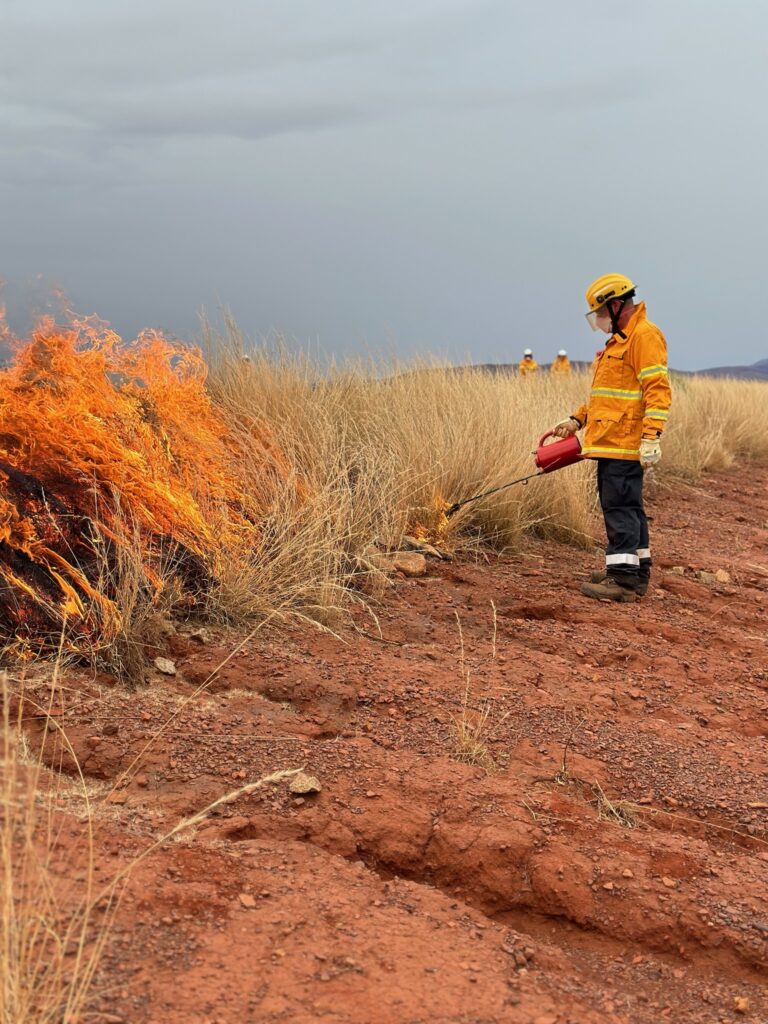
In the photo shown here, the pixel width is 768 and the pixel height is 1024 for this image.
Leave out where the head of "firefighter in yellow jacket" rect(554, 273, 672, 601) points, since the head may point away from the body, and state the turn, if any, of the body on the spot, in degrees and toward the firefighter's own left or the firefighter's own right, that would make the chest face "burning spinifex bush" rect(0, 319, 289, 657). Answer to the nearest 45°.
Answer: approximately 45° to the firefighter's own left

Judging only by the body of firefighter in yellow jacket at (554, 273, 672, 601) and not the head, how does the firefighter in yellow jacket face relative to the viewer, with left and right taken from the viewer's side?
facing to the left of the viewer

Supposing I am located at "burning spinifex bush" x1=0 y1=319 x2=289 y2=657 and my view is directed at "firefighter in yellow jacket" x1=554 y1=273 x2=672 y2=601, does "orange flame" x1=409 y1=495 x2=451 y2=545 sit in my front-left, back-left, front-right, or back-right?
front-left

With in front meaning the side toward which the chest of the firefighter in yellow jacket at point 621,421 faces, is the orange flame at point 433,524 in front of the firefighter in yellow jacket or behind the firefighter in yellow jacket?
in front

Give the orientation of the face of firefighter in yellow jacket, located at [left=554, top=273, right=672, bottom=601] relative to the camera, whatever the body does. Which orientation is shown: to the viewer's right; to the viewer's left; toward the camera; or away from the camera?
to the viewer's left
